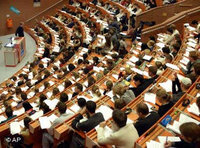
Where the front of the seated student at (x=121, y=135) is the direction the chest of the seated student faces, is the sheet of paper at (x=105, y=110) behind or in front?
in front

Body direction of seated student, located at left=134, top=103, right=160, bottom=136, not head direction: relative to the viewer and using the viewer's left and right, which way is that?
facing away from the viewer and to the left of the viewer

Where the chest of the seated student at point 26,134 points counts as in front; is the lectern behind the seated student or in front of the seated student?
in front

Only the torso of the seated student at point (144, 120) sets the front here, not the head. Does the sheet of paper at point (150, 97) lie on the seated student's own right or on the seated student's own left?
on the seated student's own right

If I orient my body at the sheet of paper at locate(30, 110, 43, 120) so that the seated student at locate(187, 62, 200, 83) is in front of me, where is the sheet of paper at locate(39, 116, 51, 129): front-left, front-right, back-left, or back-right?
front-right

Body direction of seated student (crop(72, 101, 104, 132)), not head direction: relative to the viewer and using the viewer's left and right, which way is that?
facing away from the viewer and to the left of the viewer

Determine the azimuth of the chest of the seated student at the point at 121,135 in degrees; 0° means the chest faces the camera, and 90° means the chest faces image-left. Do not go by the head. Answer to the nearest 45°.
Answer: approximately 135°

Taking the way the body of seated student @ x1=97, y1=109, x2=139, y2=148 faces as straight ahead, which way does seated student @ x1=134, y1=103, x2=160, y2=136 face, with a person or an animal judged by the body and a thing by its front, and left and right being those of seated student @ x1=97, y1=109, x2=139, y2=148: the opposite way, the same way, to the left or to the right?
the same way

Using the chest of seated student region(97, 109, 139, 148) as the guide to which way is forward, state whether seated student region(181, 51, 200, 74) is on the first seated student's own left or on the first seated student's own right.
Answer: on the first seated student's own right

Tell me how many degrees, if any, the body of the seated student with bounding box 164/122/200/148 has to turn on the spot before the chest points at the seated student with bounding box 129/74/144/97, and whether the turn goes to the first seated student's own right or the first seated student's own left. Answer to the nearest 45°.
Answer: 0° — they already face them

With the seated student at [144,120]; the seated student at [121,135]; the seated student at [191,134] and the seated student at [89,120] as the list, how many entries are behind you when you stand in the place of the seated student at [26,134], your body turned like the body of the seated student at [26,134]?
4

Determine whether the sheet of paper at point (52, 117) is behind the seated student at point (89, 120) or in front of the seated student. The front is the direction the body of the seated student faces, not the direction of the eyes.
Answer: in front

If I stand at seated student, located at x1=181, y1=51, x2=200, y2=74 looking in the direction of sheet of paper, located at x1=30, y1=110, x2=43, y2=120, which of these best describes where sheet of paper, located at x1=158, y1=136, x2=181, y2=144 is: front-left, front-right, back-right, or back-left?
front-left

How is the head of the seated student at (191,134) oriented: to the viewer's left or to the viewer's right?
to the viewer's left

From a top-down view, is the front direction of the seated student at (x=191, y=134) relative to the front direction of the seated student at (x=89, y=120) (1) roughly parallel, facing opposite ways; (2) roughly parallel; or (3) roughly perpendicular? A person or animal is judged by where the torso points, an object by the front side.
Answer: roughly parallel

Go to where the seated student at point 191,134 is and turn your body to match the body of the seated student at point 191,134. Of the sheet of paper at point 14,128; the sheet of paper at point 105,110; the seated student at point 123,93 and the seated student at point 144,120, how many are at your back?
0

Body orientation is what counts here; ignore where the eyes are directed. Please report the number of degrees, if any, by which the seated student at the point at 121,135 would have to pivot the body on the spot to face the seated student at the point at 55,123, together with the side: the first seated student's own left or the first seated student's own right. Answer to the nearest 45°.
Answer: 0° — they already face them

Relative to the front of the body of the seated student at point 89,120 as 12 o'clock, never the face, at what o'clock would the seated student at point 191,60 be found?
the seated student at point 191,60 is roughly at 3 o'clock from the seated student at point 89,120.
